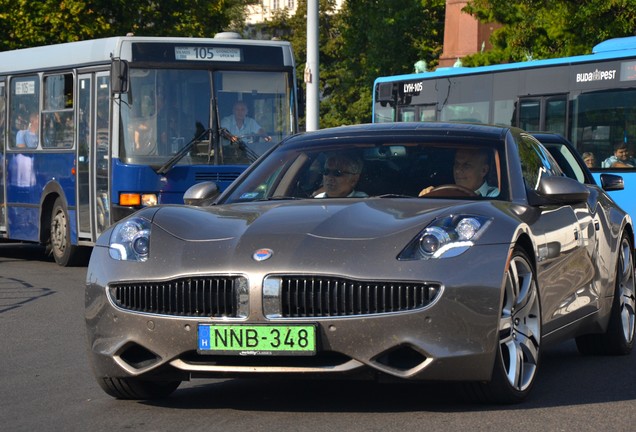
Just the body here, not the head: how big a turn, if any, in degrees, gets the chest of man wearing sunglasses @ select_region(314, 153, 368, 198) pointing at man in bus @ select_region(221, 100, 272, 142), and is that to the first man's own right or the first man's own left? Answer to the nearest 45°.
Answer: approximately 135° to the first man's own right

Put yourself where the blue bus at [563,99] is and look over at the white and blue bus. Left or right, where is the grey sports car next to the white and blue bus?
left

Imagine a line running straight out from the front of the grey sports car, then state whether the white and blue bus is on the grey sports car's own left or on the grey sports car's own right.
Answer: on the grey sports car's own right

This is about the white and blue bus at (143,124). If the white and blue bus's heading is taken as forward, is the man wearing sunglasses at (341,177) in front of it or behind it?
in front

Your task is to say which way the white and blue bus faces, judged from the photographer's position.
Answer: facing the viewer and to the right of the viewer

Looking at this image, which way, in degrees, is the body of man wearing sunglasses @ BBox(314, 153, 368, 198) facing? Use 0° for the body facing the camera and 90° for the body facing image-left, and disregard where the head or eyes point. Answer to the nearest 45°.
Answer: approximately 45°

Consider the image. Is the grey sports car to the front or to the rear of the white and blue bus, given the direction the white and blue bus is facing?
to the front

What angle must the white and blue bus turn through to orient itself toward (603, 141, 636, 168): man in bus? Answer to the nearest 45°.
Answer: approximately 45° to its left
